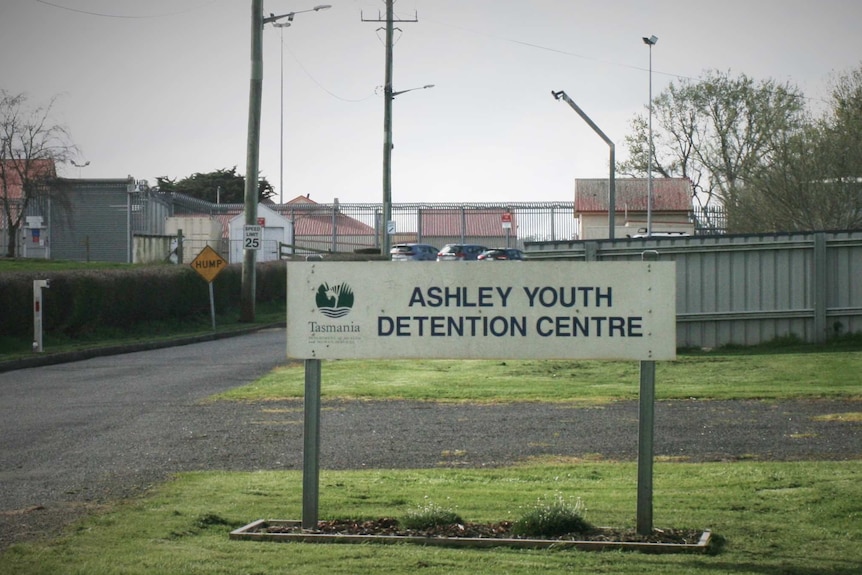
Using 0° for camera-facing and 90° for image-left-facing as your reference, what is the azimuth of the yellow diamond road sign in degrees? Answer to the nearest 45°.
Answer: approximately 0°

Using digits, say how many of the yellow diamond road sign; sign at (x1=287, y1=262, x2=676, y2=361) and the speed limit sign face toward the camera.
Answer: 3

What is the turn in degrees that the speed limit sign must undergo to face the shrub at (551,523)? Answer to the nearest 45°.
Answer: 0° — it already faces it

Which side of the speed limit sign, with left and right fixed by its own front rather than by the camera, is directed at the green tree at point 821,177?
left

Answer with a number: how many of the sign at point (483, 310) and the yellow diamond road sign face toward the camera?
2

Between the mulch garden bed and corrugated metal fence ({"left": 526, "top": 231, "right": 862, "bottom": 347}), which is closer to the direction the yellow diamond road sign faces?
the mulch garden bed

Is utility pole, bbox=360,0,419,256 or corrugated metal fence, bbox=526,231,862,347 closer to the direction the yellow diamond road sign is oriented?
the corrugated metal fence

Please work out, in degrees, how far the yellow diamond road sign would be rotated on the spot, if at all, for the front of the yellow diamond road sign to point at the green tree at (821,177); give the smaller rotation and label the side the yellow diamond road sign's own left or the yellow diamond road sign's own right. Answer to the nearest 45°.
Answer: approximately 90° to the yellow diamond road sign's own left

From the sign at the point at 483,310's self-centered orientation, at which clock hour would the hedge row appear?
The hedge row is roughly at 5 o'clock from the sign.

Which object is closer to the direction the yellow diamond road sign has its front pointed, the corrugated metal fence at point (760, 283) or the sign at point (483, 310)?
the sign
